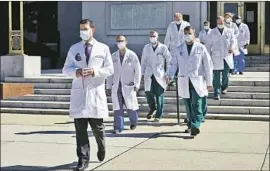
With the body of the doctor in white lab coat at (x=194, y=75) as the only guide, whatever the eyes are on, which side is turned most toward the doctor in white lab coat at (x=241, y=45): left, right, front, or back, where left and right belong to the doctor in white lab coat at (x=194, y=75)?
back

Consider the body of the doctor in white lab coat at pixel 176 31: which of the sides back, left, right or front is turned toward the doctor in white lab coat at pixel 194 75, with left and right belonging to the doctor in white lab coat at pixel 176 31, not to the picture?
front

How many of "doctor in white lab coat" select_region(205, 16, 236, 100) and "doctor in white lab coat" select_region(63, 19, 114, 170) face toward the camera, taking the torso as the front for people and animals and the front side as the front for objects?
2

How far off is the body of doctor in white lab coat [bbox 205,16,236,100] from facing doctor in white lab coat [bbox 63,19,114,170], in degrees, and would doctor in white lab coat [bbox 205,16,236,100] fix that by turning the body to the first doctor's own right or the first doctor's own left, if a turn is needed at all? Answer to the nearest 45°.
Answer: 0° — they already face them

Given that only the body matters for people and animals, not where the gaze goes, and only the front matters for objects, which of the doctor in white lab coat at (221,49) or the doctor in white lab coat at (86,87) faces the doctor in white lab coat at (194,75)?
the doctor in white lab coat at (221,49)

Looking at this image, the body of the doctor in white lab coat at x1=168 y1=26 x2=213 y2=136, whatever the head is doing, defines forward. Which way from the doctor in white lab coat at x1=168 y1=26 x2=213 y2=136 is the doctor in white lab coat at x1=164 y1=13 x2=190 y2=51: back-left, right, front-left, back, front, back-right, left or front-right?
back

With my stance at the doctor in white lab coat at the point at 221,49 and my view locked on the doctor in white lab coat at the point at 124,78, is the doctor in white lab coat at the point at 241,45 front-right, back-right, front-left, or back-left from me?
back-right

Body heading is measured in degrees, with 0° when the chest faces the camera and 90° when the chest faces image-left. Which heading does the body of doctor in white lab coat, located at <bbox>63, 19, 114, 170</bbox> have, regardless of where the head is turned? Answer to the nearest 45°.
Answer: approximately 0°

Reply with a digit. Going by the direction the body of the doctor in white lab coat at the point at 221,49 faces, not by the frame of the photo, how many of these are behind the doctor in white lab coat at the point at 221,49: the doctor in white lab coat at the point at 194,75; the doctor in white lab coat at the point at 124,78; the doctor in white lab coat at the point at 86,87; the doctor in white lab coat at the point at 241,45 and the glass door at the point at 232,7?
2

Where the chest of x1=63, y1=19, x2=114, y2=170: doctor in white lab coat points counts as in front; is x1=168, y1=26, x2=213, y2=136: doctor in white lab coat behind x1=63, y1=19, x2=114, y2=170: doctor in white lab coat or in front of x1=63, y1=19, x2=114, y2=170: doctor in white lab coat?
behind
